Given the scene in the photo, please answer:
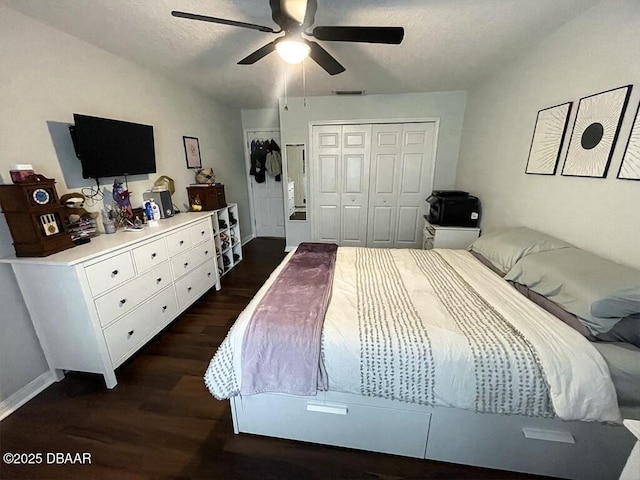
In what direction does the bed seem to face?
to the viewer's left

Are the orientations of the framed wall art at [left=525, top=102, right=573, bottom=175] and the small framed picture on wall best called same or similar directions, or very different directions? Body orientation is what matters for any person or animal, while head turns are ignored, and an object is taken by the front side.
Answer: very different directions

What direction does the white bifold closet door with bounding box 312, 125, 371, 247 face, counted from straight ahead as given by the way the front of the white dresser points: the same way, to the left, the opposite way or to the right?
to the right

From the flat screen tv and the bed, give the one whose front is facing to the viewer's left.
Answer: the bed

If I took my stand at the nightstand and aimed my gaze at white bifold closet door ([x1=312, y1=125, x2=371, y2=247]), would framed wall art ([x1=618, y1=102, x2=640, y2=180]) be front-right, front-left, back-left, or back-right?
back-left

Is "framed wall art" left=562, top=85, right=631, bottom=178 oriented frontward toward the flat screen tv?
yes

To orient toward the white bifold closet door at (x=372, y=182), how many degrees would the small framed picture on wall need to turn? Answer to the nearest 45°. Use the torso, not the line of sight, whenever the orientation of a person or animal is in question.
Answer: approximately 45° to its left

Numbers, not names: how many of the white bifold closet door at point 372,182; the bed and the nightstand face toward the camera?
1

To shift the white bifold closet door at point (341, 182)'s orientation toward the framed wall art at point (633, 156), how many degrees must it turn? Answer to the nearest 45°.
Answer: approximately 45° to its left

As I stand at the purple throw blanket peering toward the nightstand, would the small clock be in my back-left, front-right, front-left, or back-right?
back-left
